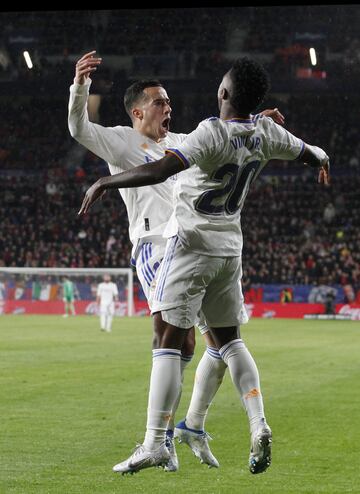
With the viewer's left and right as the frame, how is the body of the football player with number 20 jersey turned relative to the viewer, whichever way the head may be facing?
facing away from the viewer and to the left of the viewer

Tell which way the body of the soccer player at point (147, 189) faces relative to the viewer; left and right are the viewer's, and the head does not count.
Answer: facing the viewer and to the right of the viewer

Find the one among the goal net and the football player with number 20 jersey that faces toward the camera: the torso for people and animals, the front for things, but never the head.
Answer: the goal net

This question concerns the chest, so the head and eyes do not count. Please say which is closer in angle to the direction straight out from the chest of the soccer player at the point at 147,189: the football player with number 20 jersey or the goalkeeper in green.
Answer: the football player with number 20 jersey

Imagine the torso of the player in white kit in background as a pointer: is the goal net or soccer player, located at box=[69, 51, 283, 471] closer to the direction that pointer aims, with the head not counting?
the soccer player

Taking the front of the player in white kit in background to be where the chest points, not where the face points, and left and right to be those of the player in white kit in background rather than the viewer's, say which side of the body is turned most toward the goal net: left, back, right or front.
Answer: back

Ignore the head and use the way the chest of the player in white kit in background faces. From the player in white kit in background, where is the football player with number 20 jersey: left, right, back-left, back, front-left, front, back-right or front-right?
front

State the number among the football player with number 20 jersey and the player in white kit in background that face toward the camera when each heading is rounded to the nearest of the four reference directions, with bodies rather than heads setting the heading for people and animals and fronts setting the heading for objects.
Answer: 1

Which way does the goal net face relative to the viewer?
toward the camera

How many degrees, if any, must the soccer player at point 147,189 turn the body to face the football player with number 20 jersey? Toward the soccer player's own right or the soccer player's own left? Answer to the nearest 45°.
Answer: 0° — they already face them

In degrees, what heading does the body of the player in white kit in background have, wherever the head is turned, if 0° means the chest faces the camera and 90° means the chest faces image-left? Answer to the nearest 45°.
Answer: approximately 0°

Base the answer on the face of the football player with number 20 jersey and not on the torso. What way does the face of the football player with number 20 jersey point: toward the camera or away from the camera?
away from the camera

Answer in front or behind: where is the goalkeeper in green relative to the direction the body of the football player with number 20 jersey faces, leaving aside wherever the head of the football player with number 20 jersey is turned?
in front

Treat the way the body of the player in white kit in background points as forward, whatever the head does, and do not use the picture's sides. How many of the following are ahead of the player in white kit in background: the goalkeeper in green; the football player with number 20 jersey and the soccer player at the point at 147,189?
2

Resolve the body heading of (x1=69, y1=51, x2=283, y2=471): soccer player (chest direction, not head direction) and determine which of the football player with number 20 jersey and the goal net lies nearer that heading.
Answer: the football player with number 20 jersey

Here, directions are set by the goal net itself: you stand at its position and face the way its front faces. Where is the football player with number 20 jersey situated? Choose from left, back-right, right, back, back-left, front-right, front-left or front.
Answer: front
